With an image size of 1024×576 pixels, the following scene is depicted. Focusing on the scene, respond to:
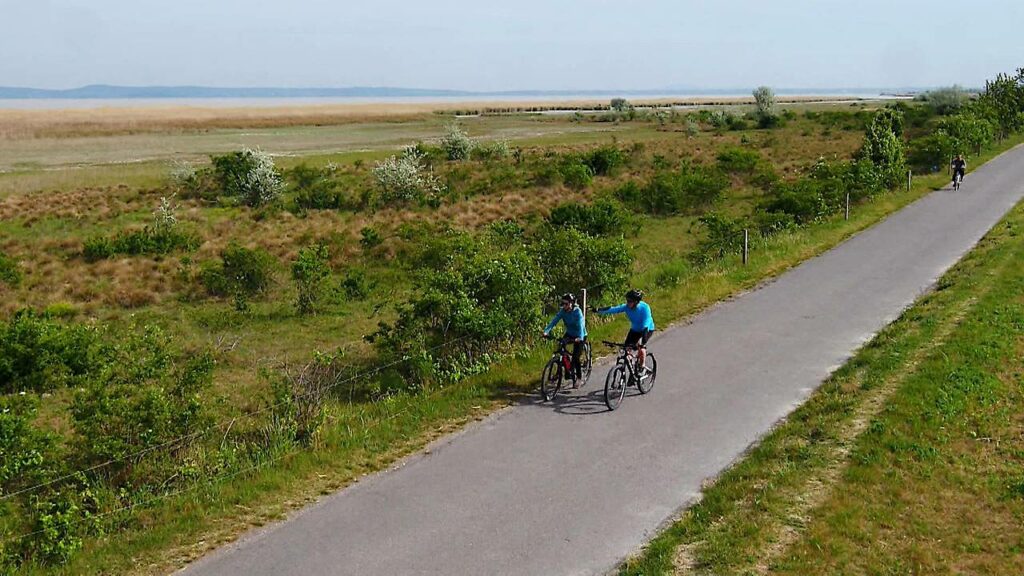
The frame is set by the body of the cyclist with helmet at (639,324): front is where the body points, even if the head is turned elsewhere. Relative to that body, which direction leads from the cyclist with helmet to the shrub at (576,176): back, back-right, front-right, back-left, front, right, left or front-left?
back-right

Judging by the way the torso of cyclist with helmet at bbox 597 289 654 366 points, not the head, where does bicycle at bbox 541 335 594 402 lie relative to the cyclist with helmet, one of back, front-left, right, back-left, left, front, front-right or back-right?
front-right

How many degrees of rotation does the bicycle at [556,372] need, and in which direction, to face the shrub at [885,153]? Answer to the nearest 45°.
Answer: approximately 180°

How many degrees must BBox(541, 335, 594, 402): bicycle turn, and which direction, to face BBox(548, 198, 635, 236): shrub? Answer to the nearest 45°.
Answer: approximately 135° to its right

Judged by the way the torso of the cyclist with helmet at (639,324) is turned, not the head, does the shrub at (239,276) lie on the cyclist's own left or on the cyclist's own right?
on the cyclist's own right

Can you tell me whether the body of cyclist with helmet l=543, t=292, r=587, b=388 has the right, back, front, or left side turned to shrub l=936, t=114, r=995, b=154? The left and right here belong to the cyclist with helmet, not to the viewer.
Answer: back

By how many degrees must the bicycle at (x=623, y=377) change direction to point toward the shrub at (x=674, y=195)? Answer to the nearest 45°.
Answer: approximately 135° to its right

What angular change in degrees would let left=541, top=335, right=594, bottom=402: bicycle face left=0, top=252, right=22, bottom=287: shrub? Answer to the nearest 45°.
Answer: approximately 90° to its right

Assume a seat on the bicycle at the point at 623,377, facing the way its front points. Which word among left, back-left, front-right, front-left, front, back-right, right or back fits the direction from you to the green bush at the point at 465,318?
right

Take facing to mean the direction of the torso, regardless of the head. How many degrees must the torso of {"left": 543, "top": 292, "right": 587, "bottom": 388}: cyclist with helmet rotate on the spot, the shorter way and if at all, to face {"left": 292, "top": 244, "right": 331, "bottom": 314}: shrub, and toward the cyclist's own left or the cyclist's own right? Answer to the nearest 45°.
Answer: approximately 90° to the cyclist's own right

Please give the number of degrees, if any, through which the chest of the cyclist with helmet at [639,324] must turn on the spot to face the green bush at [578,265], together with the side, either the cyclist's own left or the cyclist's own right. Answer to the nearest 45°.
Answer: approximately 135° to the cyclist's own right

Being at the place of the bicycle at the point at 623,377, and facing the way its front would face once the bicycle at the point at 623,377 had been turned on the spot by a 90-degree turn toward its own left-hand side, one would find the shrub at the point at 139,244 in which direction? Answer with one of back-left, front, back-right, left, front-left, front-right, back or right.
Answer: back

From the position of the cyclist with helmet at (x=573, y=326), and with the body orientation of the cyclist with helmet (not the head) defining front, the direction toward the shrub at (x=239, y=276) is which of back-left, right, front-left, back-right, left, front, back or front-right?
right

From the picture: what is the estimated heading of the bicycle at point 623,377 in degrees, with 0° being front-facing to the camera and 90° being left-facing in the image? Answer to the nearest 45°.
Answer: approximately 45°
